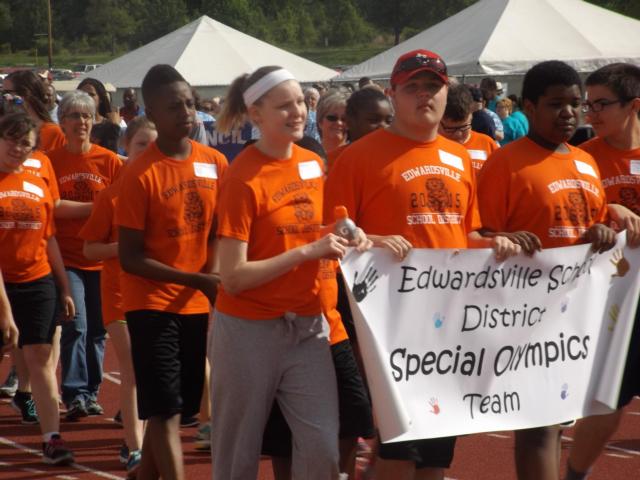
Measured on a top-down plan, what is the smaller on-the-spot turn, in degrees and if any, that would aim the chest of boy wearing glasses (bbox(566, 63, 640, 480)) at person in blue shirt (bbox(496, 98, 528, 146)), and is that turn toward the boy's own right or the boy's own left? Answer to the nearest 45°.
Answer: approximately 135° to the boy's own right

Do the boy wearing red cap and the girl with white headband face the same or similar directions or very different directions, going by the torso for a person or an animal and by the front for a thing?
same or similar directions

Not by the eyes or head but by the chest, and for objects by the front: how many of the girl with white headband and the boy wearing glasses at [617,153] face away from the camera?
0

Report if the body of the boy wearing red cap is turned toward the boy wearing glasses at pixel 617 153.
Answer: no

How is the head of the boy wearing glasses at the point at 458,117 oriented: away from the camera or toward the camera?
toward the camera

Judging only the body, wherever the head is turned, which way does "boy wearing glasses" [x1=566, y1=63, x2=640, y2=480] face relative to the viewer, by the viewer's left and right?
facing the viewer and to the left of the viewer

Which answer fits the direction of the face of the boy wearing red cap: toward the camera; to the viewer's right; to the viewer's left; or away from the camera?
toward the camera

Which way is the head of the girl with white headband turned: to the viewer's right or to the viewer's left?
to the viewer's right

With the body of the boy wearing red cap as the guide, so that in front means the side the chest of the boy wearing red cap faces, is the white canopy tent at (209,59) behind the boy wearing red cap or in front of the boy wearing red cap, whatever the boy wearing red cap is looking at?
behind

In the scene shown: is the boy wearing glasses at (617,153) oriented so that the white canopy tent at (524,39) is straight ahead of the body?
no

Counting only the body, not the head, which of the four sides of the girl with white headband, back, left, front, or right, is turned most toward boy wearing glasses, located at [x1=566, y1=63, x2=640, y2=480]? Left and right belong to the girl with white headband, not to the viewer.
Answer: left

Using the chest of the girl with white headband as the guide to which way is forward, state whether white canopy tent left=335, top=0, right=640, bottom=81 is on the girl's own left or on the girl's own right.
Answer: on the girl's own left

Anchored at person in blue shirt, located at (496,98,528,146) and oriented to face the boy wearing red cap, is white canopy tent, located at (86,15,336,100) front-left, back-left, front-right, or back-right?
back-right

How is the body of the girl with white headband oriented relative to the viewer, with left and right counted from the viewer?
facing the viewer and to the right of the viewer

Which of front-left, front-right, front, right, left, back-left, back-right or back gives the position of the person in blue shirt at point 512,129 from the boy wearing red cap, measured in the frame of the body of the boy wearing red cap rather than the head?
back-left

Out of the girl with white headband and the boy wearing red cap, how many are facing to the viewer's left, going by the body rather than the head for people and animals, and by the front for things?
0
